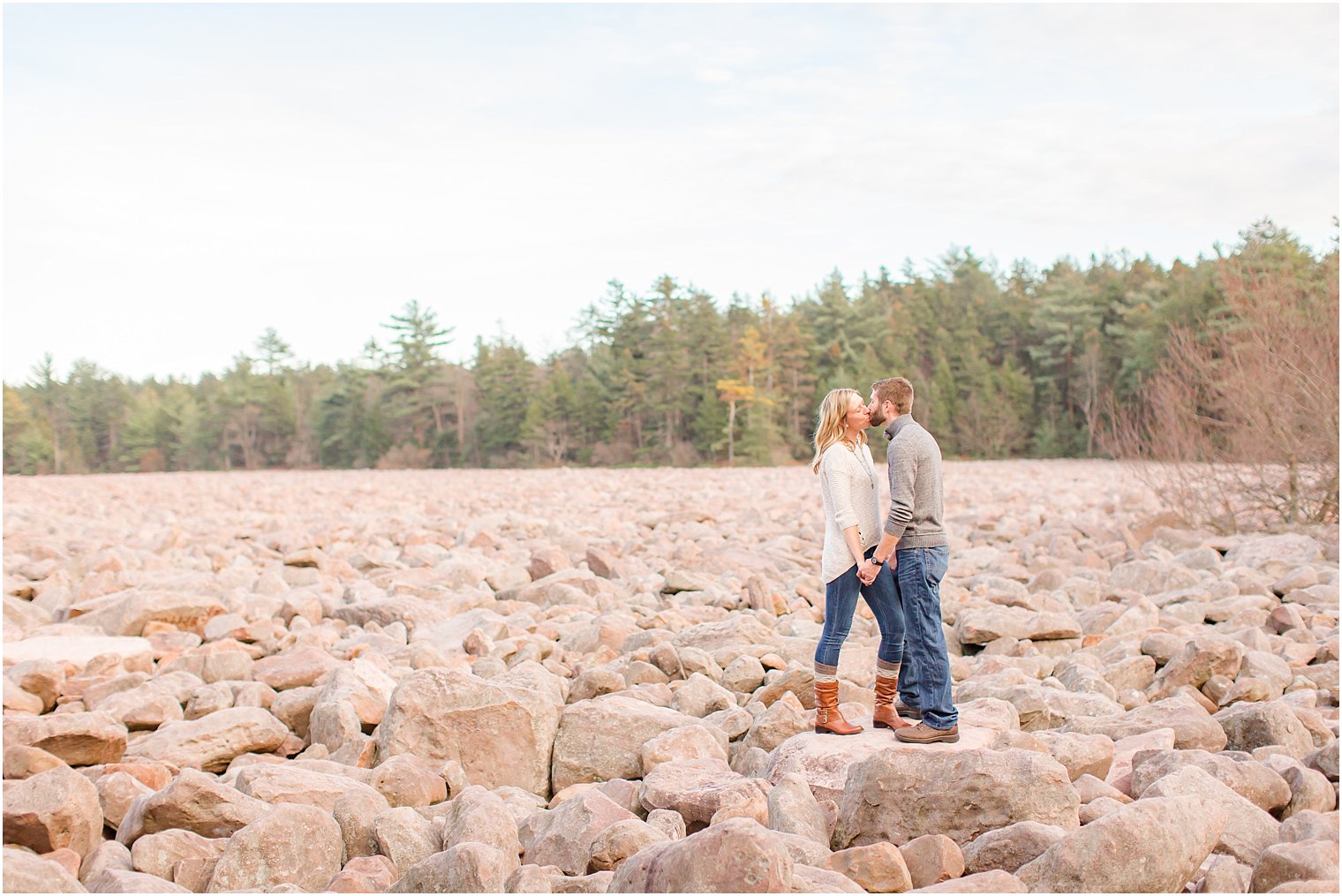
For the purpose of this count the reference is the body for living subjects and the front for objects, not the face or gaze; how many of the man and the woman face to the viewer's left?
1

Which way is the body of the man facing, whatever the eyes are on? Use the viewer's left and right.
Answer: facing to the left of the viewer

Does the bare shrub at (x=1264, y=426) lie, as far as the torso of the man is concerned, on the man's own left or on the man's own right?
on the man's own right

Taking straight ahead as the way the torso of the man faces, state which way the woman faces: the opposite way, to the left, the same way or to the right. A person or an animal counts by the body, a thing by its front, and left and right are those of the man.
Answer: the opposite way

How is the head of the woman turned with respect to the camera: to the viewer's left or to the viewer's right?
to the viewer's right

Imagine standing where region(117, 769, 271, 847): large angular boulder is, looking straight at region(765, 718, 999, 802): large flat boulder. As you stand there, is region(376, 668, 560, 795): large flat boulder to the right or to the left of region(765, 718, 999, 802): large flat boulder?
left

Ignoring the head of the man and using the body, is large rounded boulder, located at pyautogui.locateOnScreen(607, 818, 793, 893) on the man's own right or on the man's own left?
on the man's own left

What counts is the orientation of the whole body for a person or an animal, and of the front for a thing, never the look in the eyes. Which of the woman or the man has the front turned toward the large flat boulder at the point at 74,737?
the man

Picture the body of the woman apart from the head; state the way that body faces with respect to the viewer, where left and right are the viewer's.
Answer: facing to the right of the viewer
